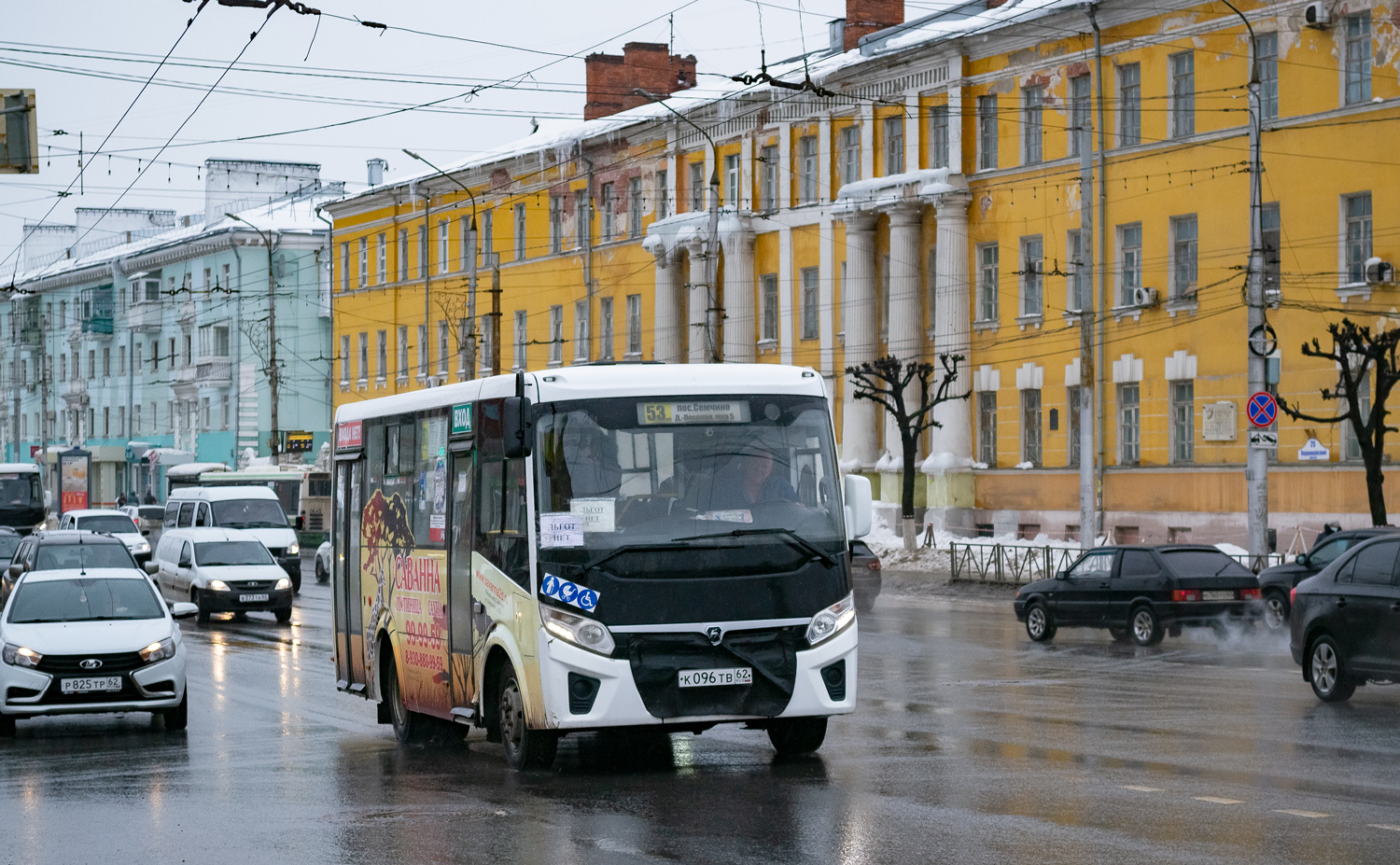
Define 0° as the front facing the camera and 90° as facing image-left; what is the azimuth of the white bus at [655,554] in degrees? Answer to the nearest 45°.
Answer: approximately 315°

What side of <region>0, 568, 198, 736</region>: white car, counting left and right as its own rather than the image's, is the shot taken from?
front

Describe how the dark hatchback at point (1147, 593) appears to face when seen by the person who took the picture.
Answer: facing away from the viewer and to the left of the viewer

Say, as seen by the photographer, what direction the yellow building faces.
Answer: facing the viewer and to the left of the viewer

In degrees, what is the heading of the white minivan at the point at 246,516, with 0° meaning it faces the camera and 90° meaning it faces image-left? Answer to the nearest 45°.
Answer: approximately 315°

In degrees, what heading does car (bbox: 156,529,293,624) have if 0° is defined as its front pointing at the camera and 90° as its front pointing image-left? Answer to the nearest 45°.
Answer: approximately 315°

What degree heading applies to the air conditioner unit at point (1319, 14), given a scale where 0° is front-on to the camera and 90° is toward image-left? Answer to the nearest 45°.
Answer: approximately 45°

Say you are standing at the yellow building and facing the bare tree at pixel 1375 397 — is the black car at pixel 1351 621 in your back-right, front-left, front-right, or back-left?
front-right

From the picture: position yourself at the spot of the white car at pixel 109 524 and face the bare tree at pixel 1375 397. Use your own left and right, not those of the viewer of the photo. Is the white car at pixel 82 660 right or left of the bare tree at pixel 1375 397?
right

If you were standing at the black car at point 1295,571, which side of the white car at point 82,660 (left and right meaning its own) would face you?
left

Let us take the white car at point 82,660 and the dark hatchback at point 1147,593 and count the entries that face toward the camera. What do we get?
1

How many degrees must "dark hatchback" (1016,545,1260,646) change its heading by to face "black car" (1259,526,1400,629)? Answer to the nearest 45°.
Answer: approximately 90° to its right
